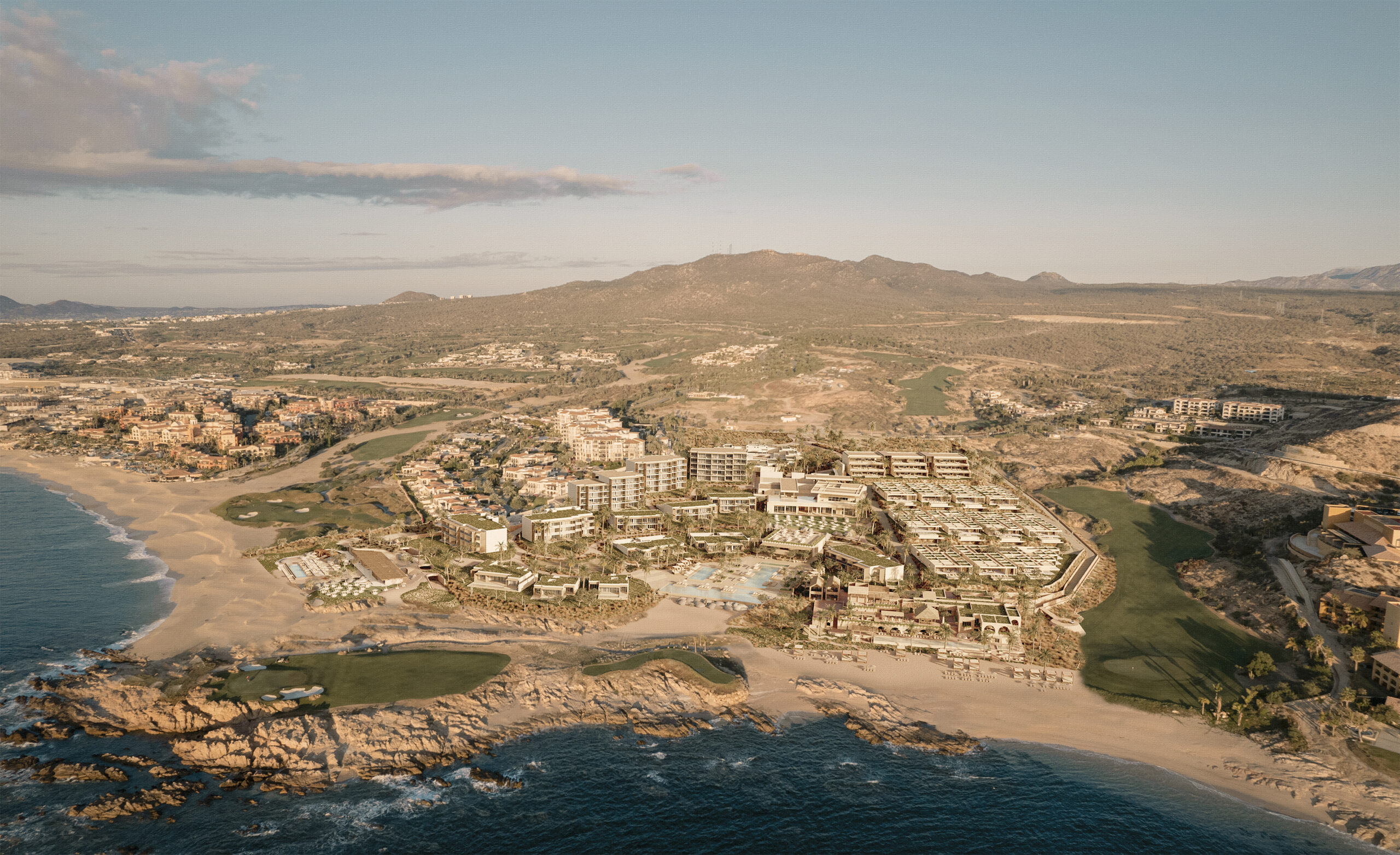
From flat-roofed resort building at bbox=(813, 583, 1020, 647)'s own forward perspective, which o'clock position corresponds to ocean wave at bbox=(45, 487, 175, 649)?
The ocean wave is roughly at 3 o'clock from the flat-roofed resort building.

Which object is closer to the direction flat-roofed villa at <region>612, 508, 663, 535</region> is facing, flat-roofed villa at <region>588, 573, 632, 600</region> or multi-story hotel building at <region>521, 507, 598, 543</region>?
the flat-roofed villa

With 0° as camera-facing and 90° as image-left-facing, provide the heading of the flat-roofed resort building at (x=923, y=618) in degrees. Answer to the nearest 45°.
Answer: approximately 0°

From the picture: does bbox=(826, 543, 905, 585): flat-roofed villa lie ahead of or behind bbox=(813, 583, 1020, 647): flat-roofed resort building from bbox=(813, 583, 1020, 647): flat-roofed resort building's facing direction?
behind

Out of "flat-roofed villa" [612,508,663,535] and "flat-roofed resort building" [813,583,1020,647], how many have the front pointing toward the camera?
2

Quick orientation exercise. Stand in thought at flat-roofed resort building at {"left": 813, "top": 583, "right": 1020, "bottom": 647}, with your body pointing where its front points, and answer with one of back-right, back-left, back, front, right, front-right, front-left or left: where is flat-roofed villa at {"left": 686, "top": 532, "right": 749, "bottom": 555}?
back-right

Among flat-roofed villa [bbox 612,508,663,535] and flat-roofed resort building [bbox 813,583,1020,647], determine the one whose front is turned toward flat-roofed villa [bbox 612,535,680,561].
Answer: flat-roofed villa [bbox 612,508,663,535]

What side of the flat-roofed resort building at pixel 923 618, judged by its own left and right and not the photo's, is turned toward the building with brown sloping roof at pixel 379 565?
right

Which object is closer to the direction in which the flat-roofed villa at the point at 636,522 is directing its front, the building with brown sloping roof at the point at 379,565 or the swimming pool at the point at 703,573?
the swimming pool
